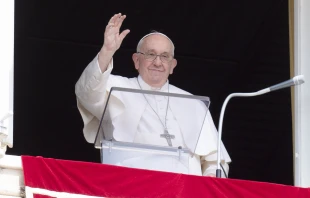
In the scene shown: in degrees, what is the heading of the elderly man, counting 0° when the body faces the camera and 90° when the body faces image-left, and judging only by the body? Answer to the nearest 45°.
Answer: approximately 0°
